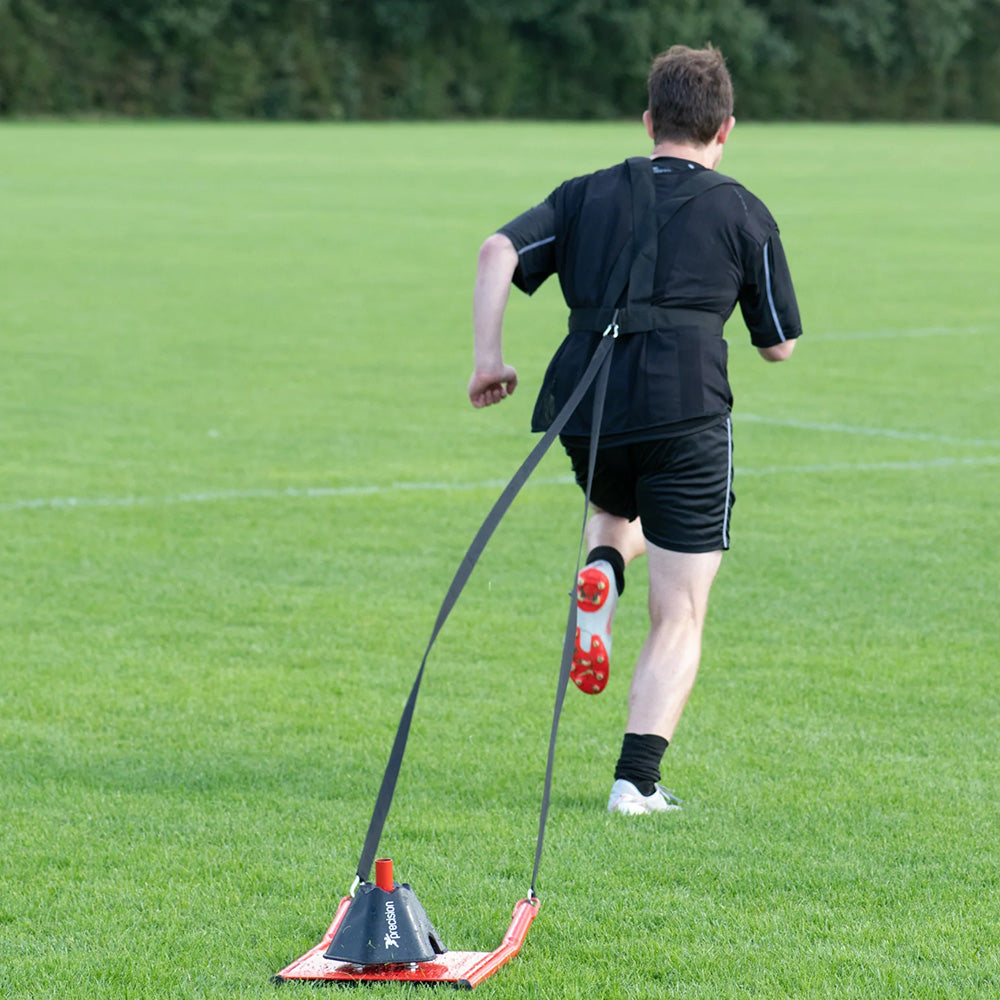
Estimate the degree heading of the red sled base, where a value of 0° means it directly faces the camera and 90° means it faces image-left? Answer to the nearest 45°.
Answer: approximately 225°

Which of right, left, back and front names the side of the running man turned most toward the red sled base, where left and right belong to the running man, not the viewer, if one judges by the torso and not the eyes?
back

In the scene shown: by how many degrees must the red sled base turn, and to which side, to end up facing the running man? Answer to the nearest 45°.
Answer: approximately 45° to its left

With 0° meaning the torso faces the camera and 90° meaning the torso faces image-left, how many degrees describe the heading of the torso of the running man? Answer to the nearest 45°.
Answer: approximately 180°

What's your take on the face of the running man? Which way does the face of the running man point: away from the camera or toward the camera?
away from the camera
